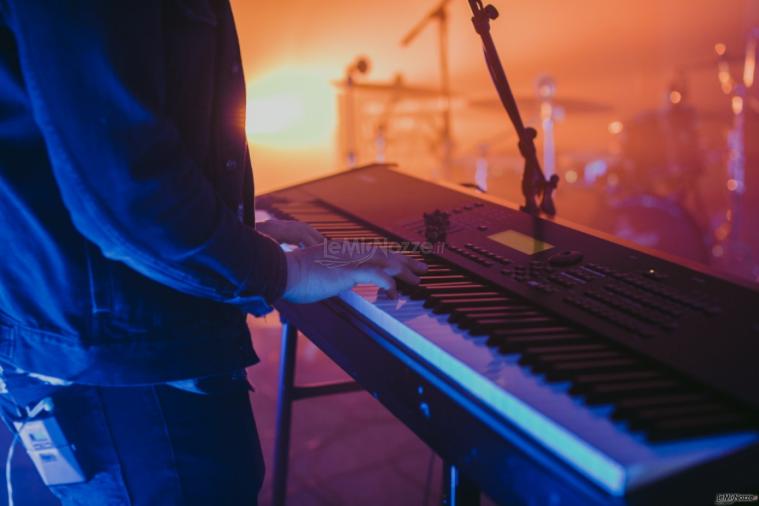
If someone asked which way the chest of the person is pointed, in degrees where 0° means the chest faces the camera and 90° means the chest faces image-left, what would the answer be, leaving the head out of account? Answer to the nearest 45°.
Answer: approximately 270°

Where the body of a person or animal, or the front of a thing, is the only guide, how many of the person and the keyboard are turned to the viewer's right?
1

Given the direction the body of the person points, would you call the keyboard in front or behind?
in front

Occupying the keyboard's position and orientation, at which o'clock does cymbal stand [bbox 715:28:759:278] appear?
The cymbal stand is roughly at 5 o'clock from the keyboard.

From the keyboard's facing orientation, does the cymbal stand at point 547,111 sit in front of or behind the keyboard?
behind

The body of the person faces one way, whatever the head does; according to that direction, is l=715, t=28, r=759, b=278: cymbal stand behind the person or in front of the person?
in front

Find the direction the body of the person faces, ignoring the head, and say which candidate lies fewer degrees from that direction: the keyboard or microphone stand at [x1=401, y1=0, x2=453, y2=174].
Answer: the keyboard

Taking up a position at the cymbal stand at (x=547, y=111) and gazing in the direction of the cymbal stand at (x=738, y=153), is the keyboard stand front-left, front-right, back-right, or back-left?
back-right

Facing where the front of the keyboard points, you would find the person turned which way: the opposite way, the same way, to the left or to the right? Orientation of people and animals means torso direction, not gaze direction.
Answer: the opposite way

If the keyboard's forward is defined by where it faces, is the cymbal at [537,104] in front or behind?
behind

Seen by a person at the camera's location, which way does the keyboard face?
facing the viewer and to the left of the viewer
